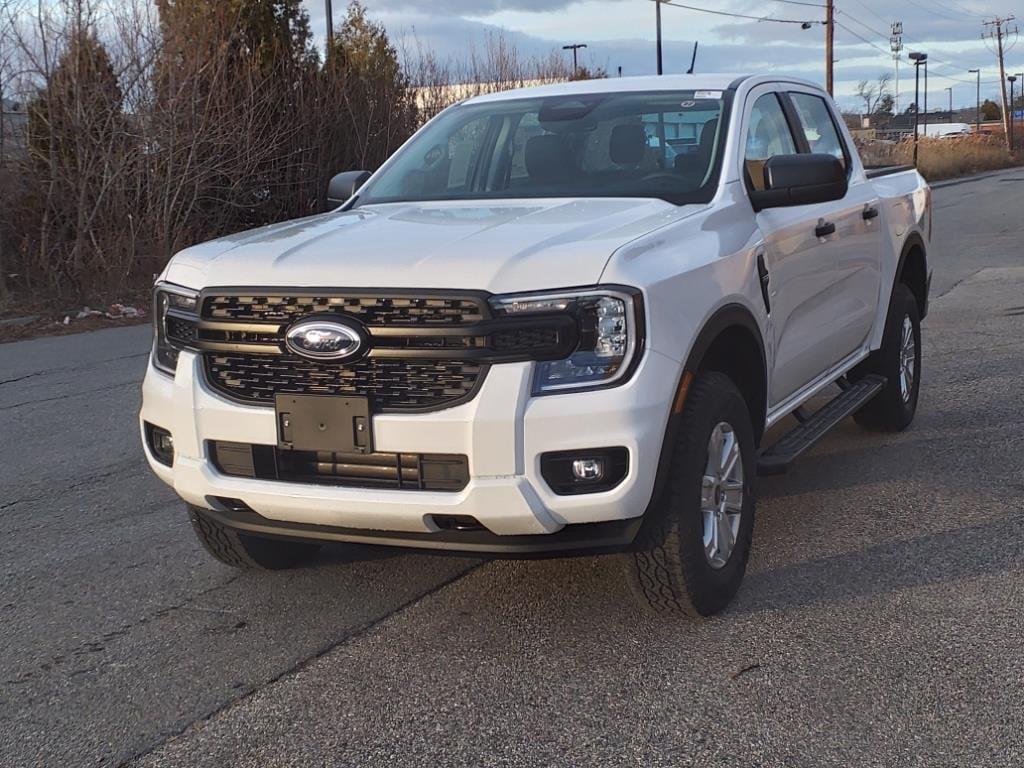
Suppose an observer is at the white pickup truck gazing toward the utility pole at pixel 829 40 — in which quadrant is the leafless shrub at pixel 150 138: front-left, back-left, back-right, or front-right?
front-left

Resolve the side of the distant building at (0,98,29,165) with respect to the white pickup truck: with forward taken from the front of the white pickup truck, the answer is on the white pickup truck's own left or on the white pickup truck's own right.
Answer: on the white pickup truck's own right

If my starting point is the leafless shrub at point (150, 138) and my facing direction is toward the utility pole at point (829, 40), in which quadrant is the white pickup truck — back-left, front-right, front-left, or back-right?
back-right

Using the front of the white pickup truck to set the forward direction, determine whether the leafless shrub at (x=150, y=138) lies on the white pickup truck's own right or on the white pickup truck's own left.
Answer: on the white pickup truck's own right

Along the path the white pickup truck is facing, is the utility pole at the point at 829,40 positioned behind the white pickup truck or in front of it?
behind

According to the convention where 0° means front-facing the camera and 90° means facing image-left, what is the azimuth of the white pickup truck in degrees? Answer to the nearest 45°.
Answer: approximately 45°
